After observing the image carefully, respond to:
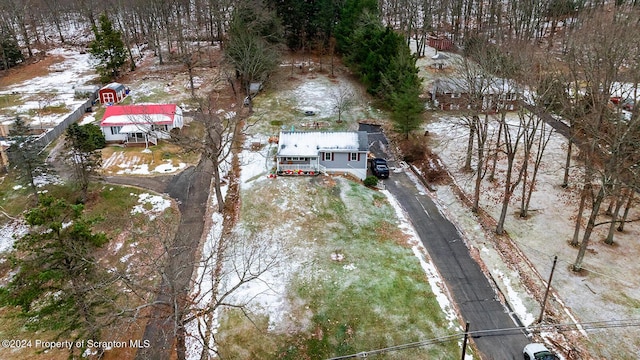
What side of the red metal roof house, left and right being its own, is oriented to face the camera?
front

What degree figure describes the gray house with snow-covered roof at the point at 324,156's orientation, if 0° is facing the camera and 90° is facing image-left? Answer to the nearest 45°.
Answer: approximately 0°

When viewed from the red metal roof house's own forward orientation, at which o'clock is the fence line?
The fence line is roughly at 4 o'clock from the red metal roof house.

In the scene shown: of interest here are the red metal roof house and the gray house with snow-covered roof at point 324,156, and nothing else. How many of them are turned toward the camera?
2

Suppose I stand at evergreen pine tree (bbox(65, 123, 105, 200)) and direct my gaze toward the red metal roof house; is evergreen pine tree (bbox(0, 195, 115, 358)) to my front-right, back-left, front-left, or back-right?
back-right

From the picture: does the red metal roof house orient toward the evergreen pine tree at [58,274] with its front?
yes

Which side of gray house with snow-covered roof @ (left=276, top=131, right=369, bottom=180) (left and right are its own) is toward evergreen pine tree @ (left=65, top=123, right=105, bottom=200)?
right

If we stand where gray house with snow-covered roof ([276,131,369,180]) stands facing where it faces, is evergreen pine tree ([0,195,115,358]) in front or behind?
in front

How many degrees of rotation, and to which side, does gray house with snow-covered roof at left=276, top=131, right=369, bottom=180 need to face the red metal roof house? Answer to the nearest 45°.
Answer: approximately 90° to its right

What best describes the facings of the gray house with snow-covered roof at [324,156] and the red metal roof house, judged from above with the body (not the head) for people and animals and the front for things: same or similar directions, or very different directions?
same or similar directions

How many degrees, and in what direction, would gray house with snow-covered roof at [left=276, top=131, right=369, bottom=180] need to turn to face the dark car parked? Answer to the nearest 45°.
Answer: approximately 90° to its left

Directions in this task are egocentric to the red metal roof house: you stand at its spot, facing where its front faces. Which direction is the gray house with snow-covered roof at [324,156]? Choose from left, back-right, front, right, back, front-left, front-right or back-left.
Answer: front-left
